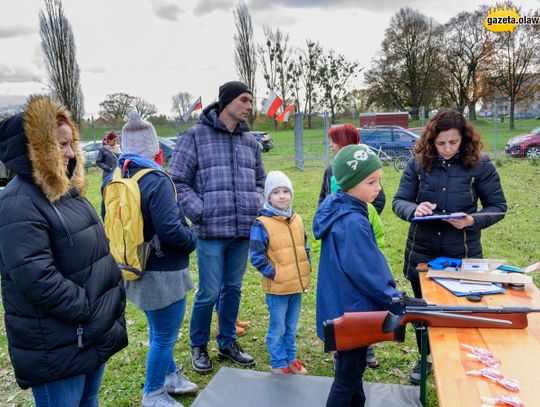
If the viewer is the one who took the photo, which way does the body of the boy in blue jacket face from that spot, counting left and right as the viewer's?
facing to the right of the viewer

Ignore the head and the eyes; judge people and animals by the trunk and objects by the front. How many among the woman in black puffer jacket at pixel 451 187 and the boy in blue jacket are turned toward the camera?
1

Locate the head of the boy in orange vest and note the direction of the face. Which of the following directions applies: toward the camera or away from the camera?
toward the camera

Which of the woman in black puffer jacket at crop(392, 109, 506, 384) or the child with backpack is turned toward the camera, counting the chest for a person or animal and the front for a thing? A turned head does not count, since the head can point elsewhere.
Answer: the woman in black puffer jacket

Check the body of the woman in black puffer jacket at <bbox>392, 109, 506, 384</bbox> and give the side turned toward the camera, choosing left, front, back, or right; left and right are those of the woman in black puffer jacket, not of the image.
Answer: front

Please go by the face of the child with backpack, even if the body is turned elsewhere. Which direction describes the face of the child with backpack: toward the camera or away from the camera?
away from the camera

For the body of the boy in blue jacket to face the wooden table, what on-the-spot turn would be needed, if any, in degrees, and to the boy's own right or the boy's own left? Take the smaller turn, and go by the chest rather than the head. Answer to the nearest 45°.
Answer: approximately 45° to the boy's own right

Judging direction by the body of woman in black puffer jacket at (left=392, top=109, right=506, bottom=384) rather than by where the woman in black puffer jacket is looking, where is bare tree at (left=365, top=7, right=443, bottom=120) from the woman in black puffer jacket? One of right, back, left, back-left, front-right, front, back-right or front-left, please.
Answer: back

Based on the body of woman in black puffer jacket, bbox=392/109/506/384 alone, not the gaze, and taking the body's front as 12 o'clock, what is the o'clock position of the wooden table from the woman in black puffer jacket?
The wooden table is roughly at 12 o'clock from the woman in black puffer jacket.

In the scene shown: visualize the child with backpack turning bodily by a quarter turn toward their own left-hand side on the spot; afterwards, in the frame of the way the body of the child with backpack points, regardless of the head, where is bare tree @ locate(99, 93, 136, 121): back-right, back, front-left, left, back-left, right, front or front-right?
front-right

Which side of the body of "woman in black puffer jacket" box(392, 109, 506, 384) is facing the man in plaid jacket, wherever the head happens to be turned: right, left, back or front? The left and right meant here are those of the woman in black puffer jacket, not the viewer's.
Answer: right

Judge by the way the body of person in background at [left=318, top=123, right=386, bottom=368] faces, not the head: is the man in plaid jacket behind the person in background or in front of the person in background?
in front

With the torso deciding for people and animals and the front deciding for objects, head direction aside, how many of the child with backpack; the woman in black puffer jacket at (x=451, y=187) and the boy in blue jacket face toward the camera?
1

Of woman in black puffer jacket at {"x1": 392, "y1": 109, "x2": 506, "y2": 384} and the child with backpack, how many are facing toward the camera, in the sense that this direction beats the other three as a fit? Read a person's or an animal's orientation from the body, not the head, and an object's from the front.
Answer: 1

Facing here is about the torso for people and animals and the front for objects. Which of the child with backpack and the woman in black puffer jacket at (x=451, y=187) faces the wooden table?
the woman in black puffer jacket

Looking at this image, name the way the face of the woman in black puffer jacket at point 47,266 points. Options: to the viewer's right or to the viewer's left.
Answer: to the viewer's right
